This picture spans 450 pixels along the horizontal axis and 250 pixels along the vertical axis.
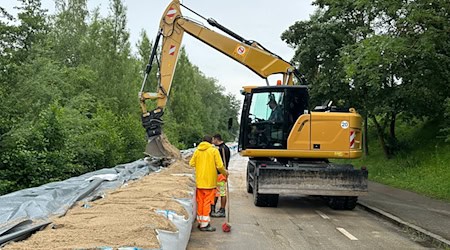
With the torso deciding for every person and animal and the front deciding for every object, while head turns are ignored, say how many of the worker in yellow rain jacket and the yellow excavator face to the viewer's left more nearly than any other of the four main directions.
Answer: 1
